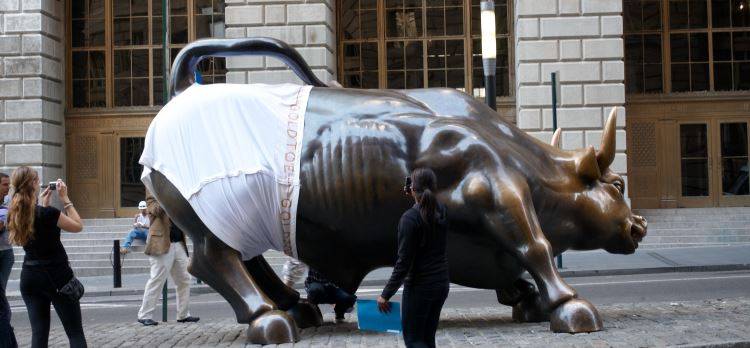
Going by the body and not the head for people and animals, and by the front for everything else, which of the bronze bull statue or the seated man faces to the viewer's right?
the bronze bull statue

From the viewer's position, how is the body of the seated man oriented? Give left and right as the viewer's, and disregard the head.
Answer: facing the viewer and to the left of the viewer

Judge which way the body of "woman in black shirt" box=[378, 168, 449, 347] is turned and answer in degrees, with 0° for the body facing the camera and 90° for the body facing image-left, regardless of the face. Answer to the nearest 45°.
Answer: approximately 135°

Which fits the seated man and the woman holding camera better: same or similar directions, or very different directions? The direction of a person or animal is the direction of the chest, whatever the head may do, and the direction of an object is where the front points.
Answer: very different directions

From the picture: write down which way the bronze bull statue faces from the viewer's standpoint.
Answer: facing to the right of the viewer

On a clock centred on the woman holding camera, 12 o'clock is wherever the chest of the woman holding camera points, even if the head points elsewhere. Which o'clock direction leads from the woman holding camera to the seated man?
The seated man is roughly at 11 o'clock from the woman holding camera.

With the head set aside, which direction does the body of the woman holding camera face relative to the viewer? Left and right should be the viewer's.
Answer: facing away from the viewer and to the right of the viewer

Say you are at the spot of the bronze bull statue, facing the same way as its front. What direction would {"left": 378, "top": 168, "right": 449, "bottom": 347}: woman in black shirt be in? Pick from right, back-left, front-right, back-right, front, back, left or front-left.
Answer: right

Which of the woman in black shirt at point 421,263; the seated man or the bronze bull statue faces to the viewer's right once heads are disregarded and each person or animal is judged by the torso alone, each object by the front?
the bronze bull statue
